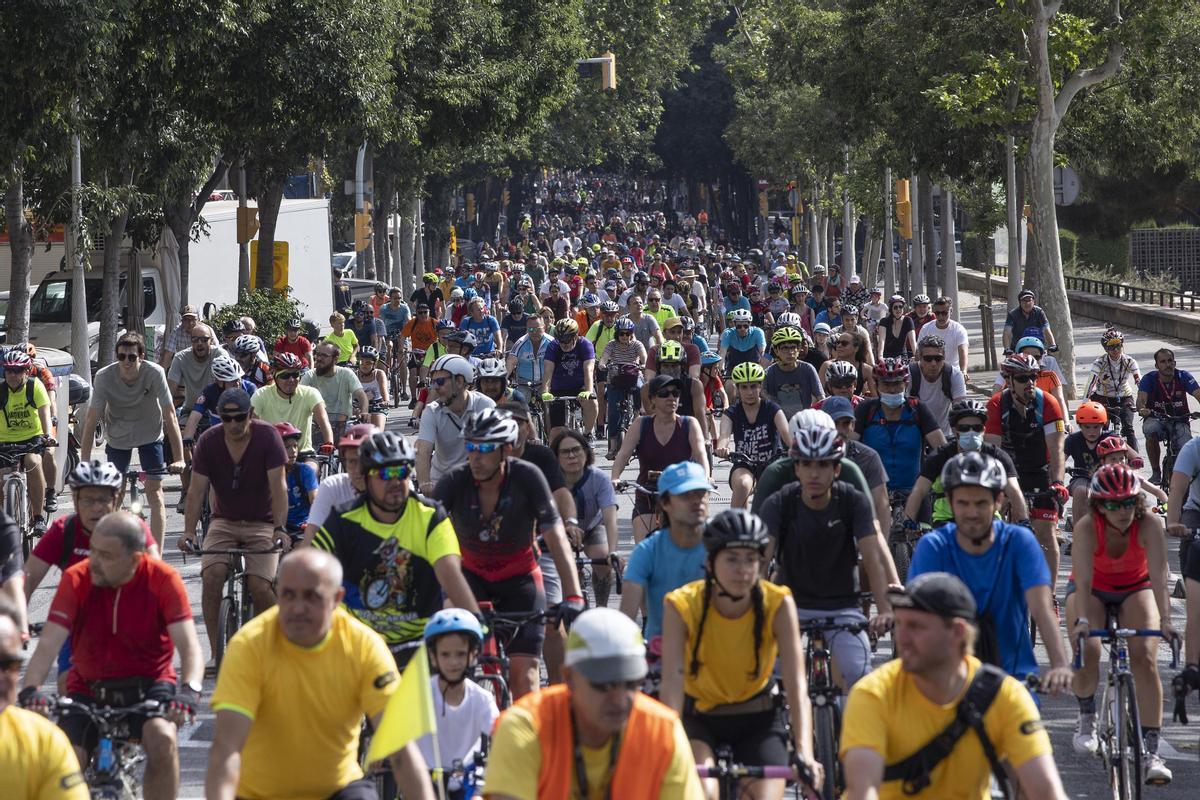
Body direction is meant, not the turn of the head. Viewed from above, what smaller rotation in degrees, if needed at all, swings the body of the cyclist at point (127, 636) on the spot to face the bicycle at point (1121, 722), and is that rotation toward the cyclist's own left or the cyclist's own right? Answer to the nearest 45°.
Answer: approximately 90° to the cyclist's own left

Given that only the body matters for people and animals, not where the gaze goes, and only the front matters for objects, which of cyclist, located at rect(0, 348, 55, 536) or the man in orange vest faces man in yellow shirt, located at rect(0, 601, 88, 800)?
the cyclist

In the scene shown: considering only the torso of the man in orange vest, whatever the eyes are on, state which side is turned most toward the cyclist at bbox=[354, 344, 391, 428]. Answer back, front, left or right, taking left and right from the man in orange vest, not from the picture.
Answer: back

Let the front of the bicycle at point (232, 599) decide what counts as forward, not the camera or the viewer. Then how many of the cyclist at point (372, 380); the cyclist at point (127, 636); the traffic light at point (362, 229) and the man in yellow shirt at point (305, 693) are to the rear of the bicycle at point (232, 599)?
2

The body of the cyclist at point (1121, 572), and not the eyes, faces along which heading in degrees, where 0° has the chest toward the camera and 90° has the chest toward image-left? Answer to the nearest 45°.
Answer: approximately 0°

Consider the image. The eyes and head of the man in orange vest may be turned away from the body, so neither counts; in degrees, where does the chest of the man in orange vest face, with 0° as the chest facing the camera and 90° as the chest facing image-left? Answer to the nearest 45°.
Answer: approximately 0°

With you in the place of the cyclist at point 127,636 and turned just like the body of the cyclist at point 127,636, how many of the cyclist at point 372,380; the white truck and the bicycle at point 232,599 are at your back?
3

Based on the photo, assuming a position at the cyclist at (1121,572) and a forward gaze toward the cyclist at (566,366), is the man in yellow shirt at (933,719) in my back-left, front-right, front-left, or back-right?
back-left

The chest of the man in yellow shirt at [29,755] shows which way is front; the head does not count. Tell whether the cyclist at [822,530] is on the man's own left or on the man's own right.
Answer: on the man's own left

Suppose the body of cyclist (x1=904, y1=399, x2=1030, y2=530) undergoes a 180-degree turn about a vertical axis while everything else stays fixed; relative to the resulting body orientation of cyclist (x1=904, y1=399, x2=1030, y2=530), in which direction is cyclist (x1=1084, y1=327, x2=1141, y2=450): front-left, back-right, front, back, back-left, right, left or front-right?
front

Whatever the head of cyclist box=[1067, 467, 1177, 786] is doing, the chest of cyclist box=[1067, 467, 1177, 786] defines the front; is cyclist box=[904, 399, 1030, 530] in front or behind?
behind

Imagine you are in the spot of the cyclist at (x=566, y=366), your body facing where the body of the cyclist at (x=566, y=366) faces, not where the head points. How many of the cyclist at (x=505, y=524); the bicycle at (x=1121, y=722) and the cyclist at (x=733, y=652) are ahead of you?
3
